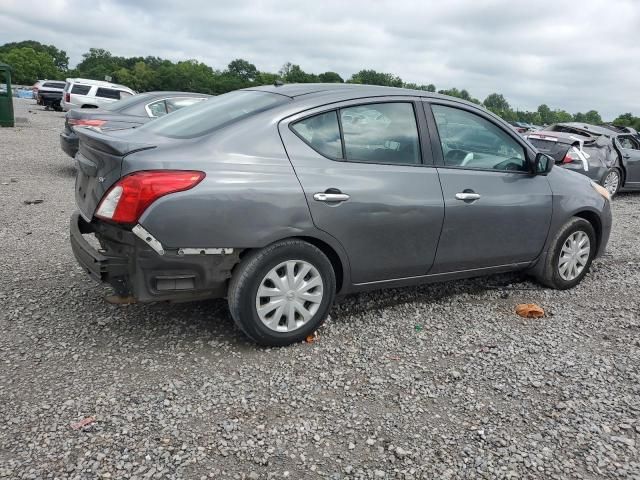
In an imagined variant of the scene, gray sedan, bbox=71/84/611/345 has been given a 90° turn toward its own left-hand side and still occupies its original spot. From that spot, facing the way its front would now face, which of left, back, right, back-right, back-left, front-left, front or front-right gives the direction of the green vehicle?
front

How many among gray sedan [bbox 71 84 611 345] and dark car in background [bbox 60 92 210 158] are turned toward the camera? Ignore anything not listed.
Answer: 0

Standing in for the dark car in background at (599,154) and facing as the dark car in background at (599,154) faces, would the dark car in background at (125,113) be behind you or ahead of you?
behind

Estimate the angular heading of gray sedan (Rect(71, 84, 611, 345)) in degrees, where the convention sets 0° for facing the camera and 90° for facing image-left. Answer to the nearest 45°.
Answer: approximately 225°

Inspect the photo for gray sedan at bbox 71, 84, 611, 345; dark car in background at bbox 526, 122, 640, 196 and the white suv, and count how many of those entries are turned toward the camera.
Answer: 0

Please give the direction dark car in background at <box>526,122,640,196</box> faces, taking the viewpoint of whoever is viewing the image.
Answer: facing away from the viewer and to the right of the viewer

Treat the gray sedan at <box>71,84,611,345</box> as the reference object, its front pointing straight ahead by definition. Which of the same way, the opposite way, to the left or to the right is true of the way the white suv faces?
the same way

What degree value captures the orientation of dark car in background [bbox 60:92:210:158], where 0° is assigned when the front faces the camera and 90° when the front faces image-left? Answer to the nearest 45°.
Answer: approximately 225°

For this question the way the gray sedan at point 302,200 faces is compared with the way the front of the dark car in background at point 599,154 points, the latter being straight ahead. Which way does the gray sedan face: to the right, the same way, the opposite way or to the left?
the same way

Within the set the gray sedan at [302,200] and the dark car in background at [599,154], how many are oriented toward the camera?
0

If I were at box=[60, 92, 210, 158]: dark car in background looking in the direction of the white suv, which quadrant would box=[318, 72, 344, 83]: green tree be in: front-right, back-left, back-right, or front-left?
front-right

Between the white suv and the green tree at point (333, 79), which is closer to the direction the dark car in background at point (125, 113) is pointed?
the green tree

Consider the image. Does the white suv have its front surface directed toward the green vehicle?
no

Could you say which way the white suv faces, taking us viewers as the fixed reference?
facing away from the viewer and to the right of the viewer
